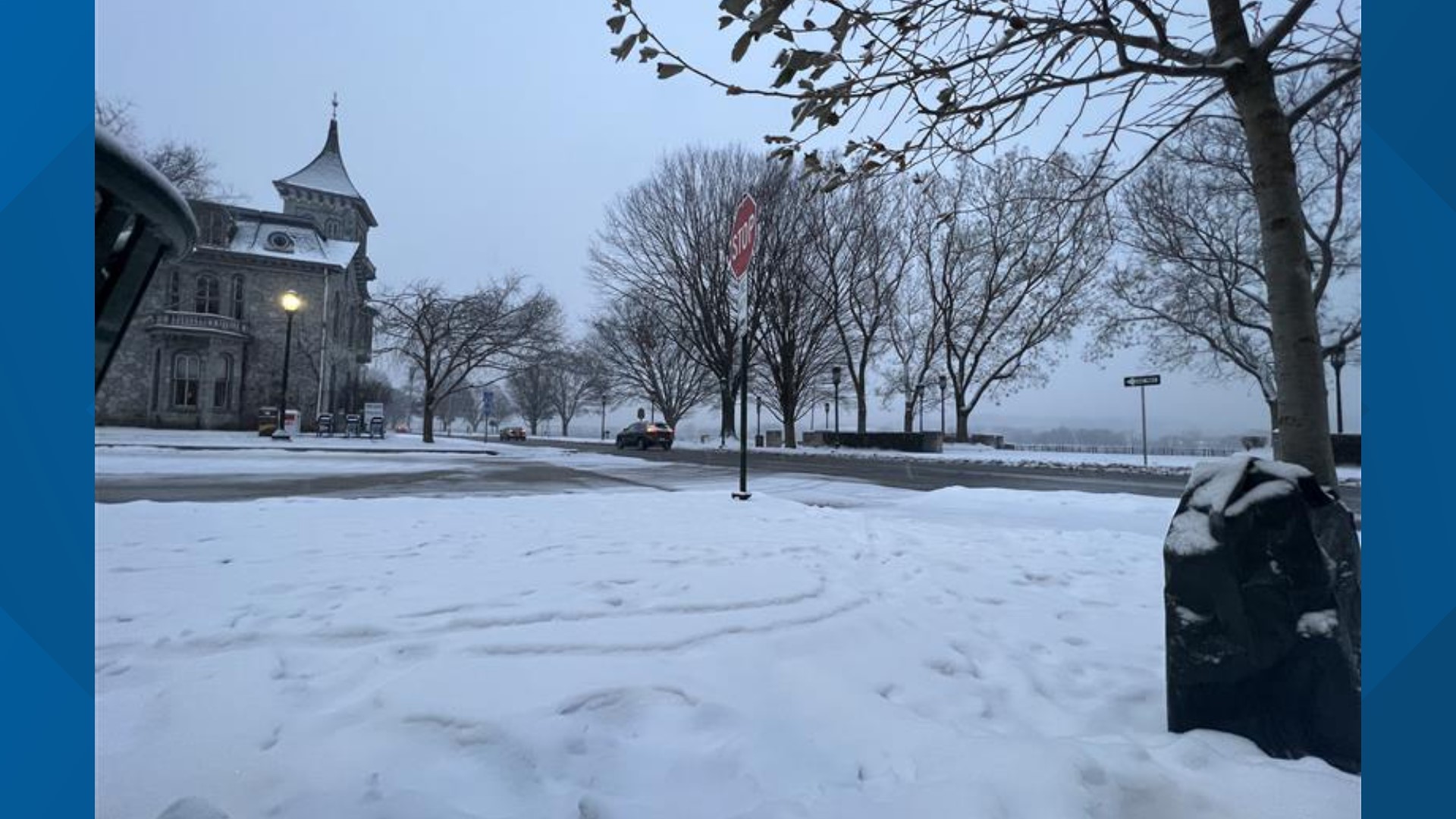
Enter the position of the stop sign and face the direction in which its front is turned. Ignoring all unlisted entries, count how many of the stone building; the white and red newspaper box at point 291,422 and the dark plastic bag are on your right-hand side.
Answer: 2

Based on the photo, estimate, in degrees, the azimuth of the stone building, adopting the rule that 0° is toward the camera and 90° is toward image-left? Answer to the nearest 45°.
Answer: approximately 270°

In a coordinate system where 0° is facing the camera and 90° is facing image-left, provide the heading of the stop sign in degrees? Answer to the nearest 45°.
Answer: approximately 45°

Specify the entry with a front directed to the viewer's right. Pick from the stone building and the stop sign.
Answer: the stone building

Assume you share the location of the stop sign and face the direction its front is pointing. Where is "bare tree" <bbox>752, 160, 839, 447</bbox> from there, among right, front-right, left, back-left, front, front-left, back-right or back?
back-right

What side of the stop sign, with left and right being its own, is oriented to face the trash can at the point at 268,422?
right

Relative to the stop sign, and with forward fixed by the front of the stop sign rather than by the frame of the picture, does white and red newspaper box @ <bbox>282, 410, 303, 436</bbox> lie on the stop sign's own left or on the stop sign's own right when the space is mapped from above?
on the stop sign's own right

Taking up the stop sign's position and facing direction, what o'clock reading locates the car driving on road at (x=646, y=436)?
The car driving on road is roughly at 4 o'clock from the stop sign.
